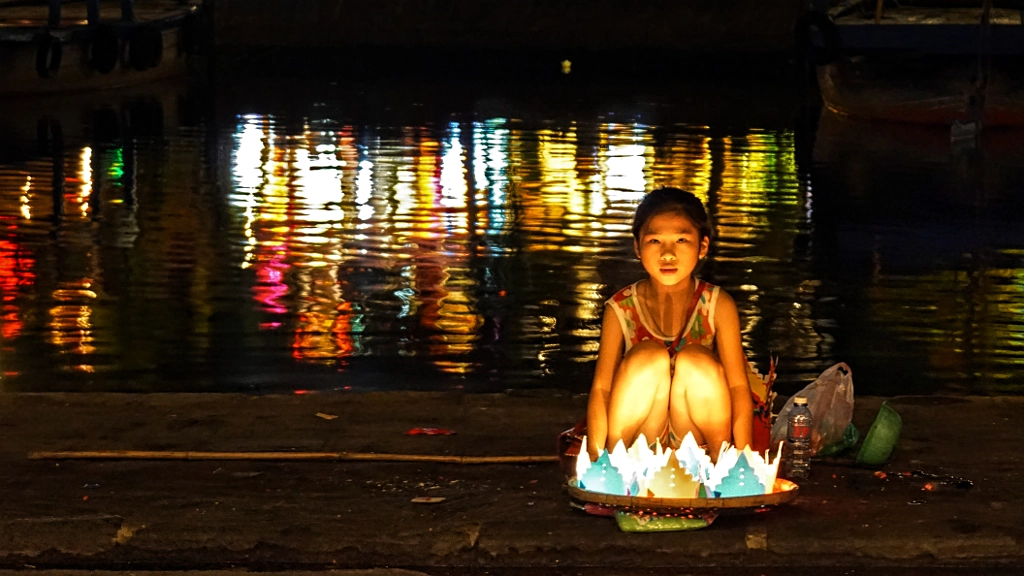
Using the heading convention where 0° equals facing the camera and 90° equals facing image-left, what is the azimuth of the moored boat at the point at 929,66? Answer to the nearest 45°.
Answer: approximately 90°

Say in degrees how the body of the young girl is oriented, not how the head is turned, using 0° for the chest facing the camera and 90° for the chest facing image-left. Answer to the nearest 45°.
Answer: approximately 0°

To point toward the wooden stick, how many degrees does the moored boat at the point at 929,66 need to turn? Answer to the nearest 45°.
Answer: approximately 90° to its left

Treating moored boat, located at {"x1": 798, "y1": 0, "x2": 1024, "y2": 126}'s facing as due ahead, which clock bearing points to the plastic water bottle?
The plastic water bottle is roughly at 9 o'clock from the moored boat.

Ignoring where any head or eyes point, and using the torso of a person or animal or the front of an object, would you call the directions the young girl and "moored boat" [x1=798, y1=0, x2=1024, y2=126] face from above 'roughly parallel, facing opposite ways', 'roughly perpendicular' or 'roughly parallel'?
roughly perpendicular
